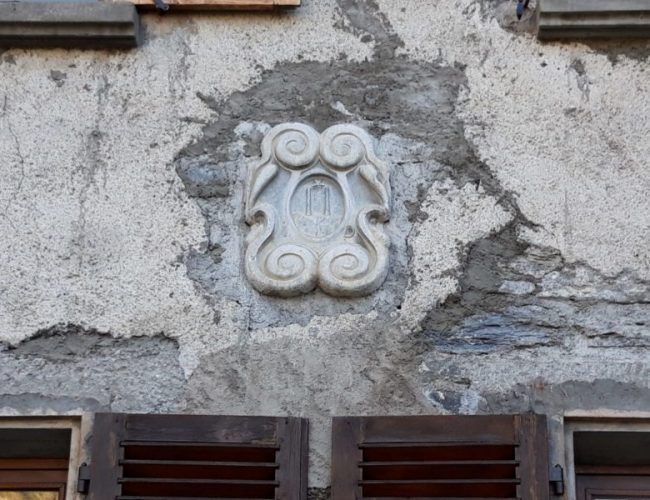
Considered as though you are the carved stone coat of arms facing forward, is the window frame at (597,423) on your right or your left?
on your left

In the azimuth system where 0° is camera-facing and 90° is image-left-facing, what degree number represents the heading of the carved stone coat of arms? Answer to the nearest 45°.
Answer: approximately 0°
